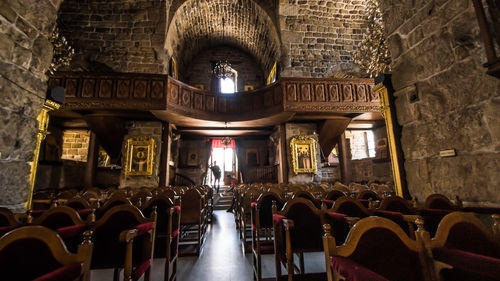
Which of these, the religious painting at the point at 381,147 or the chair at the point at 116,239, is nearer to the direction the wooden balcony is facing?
the chair

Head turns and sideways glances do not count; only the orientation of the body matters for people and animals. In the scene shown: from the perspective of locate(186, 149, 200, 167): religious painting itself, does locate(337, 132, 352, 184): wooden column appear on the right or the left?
on its left

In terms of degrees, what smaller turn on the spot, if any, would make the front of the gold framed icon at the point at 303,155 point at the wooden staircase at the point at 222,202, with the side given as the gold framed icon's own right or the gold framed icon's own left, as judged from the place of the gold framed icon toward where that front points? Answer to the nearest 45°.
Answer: approximately 90° to the gold framed icon's own right

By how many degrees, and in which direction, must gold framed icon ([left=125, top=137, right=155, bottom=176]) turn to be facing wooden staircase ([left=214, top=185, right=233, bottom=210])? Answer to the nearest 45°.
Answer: approximately 90° to its left

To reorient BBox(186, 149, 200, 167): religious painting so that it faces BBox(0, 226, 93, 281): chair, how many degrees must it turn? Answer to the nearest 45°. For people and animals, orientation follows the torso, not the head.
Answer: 0° — it already faces it
